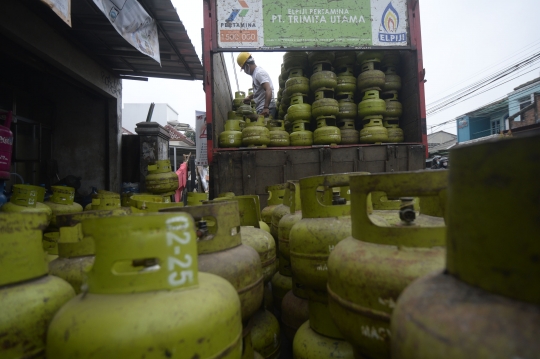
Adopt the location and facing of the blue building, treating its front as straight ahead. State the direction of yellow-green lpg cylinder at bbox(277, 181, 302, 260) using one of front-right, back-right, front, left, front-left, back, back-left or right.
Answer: front-left

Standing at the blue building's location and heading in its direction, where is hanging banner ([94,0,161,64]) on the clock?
The hanging banner is roughly at 11 o'clock from the blue building.

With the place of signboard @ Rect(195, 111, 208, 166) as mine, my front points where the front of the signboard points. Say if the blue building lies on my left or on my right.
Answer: on my left

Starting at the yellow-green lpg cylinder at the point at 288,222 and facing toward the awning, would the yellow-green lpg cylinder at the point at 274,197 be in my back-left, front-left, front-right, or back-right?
front-right

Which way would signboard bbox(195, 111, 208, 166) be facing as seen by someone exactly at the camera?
facing the viewer

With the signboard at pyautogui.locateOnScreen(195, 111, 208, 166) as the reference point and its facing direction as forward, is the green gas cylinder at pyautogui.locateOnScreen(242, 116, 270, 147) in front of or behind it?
in front

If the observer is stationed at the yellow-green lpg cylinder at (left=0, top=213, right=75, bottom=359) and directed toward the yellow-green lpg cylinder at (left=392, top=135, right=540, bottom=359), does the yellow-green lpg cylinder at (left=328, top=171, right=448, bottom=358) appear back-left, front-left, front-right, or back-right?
front-left

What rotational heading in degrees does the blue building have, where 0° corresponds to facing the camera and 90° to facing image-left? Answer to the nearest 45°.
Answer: approximately 45°

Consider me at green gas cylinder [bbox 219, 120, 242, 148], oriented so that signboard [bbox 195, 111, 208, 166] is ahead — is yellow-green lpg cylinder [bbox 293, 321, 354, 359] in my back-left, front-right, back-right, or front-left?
back-left

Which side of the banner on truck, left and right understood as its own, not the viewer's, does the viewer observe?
front

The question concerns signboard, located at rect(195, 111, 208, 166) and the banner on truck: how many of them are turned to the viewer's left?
0

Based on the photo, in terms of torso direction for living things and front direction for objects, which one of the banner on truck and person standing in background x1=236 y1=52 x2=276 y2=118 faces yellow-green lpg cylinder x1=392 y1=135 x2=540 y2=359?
the banner on truck

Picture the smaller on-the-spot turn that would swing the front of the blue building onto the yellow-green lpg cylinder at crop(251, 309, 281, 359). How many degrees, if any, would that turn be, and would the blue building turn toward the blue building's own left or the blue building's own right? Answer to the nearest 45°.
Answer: approximately 45° to the blue building's own left
